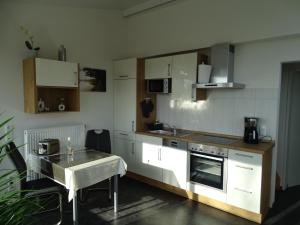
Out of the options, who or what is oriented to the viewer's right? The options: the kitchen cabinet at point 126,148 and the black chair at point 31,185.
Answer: the black chair

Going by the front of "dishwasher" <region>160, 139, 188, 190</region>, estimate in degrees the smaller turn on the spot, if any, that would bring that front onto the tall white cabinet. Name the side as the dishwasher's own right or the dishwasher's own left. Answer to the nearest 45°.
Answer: approximately 90° to the dishwasher's own right

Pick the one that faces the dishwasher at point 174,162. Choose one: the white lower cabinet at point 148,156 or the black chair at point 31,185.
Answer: the black chair

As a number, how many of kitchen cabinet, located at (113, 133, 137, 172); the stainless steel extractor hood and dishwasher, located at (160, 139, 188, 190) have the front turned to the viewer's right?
0

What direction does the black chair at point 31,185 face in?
to the viewer's right

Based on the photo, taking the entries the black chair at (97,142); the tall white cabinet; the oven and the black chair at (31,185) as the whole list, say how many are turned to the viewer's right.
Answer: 1

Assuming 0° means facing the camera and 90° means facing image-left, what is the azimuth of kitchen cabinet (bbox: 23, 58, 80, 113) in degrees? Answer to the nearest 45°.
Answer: approximately 315°

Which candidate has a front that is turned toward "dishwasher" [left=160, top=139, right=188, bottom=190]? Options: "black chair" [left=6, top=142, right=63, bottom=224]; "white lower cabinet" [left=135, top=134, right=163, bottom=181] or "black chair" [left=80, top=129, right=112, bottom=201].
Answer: "black chair" [left=6, top=142, right=63, bottom=224]

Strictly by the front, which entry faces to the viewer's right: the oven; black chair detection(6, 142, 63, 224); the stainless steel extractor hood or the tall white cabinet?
the black chair

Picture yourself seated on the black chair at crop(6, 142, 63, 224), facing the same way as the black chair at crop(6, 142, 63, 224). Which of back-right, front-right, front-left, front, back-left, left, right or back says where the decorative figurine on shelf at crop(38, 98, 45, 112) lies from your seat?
left

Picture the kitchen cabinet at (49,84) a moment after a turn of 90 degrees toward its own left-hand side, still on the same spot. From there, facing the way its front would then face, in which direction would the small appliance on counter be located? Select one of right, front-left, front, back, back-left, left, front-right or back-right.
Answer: front-right

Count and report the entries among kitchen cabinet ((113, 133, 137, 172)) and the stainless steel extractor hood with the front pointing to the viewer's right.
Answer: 0

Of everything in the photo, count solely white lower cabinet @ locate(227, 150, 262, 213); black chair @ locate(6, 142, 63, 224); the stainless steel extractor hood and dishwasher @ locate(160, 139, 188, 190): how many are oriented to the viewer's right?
1

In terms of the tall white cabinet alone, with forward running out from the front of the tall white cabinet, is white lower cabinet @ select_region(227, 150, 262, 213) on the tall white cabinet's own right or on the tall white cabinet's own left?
on the tall white cabinet's own left

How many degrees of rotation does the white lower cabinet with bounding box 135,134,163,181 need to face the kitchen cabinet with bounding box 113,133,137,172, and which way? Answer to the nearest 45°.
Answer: approximately 90° to its right

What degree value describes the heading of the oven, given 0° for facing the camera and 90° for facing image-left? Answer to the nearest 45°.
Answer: approximately 45°

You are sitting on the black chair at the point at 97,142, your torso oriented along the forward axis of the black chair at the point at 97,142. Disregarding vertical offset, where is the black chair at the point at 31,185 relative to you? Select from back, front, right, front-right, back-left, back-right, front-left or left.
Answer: front
